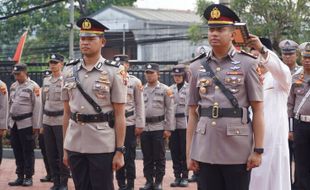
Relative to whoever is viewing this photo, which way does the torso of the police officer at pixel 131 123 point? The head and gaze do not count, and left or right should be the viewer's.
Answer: facing the viewer and to the left of the viewer

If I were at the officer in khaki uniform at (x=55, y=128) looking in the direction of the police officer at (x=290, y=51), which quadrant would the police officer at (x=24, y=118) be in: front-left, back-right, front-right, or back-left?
back-left

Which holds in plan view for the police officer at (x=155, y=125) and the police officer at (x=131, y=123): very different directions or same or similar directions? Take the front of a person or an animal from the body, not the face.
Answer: same or similar directions

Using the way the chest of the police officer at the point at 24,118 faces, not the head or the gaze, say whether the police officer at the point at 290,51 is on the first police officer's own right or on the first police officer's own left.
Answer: on the first police officer's own left

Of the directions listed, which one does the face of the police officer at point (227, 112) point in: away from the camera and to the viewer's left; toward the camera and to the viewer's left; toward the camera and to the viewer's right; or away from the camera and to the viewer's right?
toward the camera and to the viewer's left

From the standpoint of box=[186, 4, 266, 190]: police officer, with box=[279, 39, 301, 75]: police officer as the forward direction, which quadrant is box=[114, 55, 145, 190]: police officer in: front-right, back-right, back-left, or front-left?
front-left

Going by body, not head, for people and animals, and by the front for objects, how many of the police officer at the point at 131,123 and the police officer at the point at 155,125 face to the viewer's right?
0

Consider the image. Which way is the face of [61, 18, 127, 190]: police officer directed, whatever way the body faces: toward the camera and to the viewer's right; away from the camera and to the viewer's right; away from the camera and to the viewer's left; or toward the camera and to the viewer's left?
toward the camera and to the viewer's left

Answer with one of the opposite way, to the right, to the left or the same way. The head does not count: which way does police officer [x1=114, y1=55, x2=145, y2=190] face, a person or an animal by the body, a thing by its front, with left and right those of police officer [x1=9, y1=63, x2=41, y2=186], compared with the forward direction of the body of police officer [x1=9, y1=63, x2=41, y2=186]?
the same way

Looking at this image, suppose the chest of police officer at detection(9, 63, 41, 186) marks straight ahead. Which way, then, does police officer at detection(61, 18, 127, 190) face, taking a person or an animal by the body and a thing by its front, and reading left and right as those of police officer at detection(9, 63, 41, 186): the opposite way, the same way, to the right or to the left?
the same way

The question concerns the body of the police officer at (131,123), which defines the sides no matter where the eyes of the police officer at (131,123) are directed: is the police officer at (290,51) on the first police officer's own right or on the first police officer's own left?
on the first police officer's own left

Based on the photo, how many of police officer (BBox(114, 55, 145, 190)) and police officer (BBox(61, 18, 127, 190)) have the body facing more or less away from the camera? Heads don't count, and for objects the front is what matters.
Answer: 0

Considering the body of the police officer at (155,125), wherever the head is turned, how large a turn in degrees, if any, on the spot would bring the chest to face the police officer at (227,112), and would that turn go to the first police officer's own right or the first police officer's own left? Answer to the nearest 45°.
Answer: approximately 45° to the first police officer's own left

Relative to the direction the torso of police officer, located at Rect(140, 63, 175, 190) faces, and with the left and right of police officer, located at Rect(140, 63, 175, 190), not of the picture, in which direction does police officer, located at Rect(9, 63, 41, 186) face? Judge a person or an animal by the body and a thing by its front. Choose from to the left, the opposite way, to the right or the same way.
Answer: the same way

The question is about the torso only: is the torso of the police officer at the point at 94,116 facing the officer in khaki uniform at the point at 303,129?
no

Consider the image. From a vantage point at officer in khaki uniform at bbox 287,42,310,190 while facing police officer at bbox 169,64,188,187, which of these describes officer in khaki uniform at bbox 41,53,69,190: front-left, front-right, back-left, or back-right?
front-left
